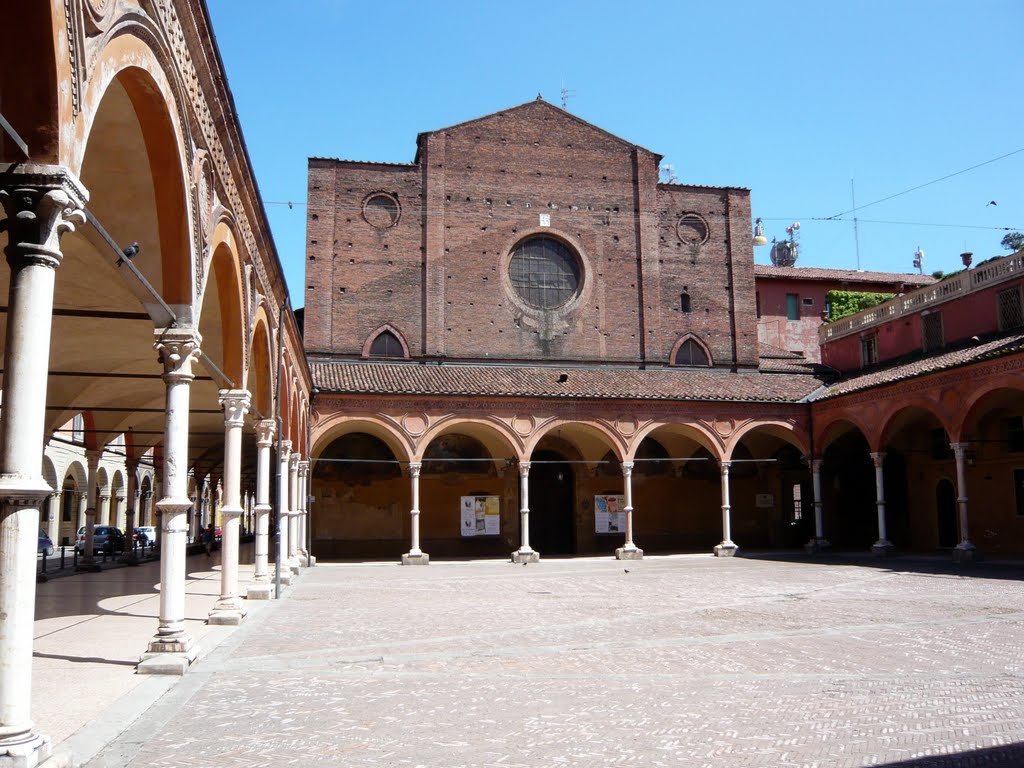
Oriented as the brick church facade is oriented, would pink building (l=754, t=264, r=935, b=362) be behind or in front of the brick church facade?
behind

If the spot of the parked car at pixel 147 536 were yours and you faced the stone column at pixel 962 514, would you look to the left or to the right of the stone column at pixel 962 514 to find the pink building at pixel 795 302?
left

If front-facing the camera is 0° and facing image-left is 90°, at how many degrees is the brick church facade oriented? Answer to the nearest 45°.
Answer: approximately 0°

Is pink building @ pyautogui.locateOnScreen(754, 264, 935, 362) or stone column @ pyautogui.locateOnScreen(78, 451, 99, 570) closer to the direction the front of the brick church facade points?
the stone column

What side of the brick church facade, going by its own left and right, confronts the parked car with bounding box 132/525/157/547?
right

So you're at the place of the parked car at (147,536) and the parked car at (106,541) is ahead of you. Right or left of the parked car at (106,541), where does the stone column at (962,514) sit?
left

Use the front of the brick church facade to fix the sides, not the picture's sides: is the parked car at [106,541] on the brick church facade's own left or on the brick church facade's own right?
on the brick church facade's own right

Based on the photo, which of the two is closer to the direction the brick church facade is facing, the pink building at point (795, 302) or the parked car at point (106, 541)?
the parked car

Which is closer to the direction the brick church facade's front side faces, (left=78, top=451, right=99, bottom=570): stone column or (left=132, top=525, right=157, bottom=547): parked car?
the stone column

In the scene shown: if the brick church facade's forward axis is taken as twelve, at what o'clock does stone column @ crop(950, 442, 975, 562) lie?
The stone column is roughly at 10 o'clock from the brick church facade.

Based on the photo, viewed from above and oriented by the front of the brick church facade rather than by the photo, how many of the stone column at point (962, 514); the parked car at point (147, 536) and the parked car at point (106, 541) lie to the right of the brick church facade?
2

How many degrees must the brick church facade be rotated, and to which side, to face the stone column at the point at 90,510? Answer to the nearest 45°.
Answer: approximately 45° to its right
